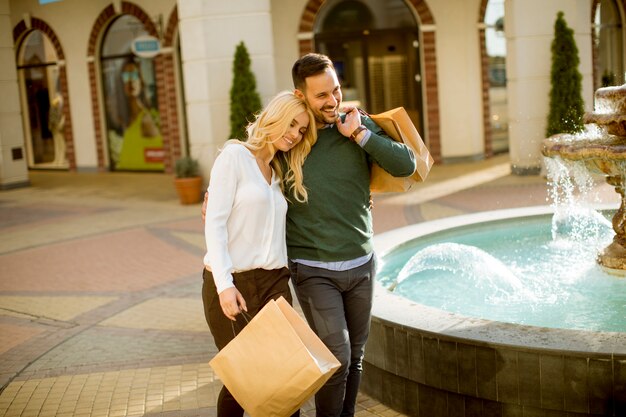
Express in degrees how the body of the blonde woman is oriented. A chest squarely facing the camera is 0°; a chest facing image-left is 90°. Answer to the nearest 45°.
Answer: approximately 315°

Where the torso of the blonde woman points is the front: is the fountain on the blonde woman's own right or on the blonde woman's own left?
on the blonde woman's own left

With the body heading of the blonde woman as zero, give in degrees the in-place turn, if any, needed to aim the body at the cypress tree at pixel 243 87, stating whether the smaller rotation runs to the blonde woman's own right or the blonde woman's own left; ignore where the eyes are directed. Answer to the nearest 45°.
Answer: approximately 135° to the blonde woman's own left

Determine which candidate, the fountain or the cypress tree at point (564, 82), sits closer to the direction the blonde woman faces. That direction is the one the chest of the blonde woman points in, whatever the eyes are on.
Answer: the fountain

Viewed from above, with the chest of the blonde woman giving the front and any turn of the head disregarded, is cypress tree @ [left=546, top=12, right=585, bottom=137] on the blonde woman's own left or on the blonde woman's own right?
on the blonde woman's own left

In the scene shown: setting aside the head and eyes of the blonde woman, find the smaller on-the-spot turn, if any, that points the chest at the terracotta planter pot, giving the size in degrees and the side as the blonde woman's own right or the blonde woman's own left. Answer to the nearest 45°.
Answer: approximately 135° to the blonde woman's own left

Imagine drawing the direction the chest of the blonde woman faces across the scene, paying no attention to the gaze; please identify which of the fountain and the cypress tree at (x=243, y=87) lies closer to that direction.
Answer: the fountain
